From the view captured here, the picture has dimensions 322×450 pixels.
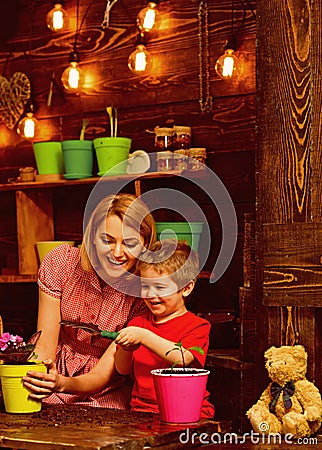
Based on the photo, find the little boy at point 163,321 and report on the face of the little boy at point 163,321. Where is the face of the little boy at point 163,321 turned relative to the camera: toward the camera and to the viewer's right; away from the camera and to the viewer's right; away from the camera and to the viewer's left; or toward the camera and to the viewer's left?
toward the camera and to the viewer's left

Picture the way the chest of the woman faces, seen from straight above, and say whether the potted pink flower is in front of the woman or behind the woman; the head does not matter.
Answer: in front

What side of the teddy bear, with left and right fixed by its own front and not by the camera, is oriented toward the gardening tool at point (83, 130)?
right

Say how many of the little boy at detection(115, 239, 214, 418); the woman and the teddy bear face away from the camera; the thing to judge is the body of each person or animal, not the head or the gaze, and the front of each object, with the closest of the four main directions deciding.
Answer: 0

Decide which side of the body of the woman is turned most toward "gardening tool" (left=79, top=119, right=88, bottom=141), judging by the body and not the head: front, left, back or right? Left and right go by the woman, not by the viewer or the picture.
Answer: back

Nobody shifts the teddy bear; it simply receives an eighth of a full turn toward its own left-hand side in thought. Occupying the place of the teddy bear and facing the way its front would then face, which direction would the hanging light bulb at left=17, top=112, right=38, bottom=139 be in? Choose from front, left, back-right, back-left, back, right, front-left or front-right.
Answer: back-right

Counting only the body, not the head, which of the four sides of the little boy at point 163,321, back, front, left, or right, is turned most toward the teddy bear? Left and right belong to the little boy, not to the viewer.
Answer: left

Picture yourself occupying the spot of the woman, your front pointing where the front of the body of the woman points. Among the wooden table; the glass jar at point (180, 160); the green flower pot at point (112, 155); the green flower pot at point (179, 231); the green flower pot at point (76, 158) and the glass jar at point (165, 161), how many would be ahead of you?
1

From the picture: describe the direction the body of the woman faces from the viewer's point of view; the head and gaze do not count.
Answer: toward the camera

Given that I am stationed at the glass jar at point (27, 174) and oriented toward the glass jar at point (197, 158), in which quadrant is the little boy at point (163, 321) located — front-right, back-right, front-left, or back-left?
front-right

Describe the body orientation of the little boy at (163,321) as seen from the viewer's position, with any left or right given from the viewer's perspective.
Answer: facing the viewer and to the left of the viewer

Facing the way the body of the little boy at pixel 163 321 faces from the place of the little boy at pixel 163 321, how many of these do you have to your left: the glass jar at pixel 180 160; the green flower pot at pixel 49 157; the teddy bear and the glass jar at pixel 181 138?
1

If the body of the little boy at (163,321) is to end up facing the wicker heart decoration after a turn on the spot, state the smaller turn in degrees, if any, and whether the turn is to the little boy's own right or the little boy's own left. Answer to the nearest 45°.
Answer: approximately 90° to the little boy's own right
